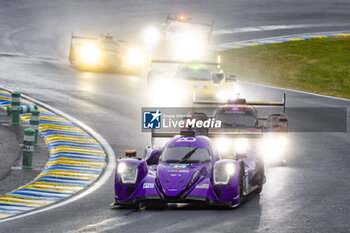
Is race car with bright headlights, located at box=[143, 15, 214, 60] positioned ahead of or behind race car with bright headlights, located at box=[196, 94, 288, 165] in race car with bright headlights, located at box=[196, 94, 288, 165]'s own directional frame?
behind

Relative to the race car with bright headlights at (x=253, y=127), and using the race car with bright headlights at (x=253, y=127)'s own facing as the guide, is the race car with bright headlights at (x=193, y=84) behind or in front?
behind

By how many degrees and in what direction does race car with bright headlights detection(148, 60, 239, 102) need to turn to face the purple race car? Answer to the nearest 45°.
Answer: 0° — it already faces it

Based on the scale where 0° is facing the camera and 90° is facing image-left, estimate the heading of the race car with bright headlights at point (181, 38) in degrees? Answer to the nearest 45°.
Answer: approximately 45°

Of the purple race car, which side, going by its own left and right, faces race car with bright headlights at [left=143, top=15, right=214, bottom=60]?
back

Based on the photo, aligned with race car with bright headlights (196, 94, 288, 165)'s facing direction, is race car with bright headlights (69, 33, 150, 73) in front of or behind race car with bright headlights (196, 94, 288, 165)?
behind

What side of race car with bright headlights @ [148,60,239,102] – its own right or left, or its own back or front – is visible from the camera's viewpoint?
front

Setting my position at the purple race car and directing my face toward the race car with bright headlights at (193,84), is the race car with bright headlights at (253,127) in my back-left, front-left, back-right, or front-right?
front-right

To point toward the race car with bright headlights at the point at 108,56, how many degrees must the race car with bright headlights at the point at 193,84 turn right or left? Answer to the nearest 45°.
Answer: approximately 135° to its right

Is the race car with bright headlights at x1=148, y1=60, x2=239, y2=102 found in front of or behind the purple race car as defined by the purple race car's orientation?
behind

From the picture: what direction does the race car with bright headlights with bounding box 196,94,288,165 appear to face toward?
toward the camera

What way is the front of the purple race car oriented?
toward the camera

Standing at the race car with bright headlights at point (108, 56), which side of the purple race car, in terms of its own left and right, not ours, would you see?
back

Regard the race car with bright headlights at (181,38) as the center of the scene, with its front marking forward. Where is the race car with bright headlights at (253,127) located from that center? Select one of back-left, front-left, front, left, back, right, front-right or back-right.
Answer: front-left

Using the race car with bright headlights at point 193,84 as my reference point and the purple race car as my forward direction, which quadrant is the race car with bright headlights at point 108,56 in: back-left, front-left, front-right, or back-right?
back-right

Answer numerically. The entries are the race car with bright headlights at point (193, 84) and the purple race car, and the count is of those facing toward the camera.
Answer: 2
